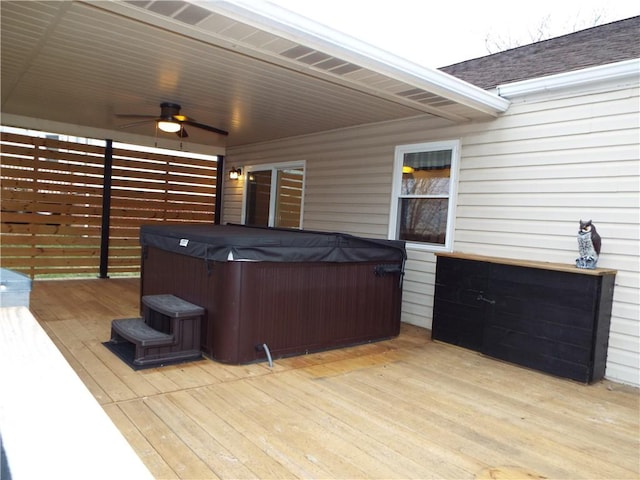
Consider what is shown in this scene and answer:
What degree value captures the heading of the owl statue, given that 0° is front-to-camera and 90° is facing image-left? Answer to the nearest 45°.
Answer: approximately 45°

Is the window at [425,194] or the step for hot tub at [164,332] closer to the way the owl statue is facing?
the step for hot tub

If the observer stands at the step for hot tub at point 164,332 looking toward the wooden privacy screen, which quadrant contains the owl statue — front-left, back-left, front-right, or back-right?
back-right

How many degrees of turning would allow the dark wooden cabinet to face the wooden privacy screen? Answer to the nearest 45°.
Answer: approximately 45° to its right

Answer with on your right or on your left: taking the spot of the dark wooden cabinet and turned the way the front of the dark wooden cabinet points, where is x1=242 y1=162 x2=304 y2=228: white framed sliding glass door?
on your right

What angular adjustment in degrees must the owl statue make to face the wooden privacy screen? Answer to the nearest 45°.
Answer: approximately 45° to its right

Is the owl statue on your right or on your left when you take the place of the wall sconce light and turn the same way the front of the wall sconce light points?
on your left
